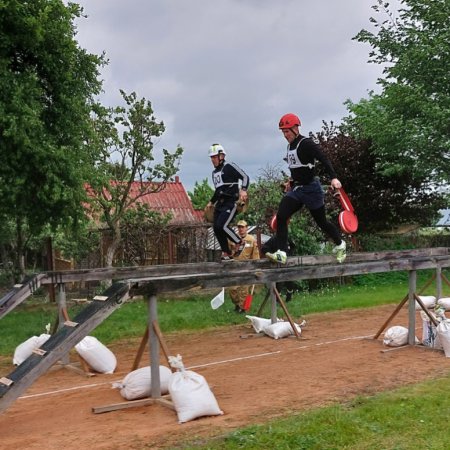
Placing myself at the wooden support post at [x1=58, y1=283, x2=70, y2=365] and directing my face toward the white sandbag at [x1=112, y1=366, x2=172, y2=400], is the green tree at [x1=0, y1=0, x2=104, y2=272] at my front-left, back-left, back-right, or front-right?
back-left

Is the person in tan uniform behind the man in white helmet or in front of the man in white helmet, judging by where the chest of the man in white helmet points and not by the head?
behind

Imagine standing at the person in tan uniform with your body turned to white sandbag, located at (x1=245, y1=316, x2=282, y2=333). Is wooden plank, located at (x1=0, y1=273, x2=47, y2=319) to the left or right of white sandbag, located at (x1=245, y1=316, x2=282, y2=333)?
right

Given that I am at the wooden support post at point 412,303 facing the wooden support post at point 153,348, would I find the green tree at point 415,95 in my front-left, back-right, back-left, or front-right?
back-right
